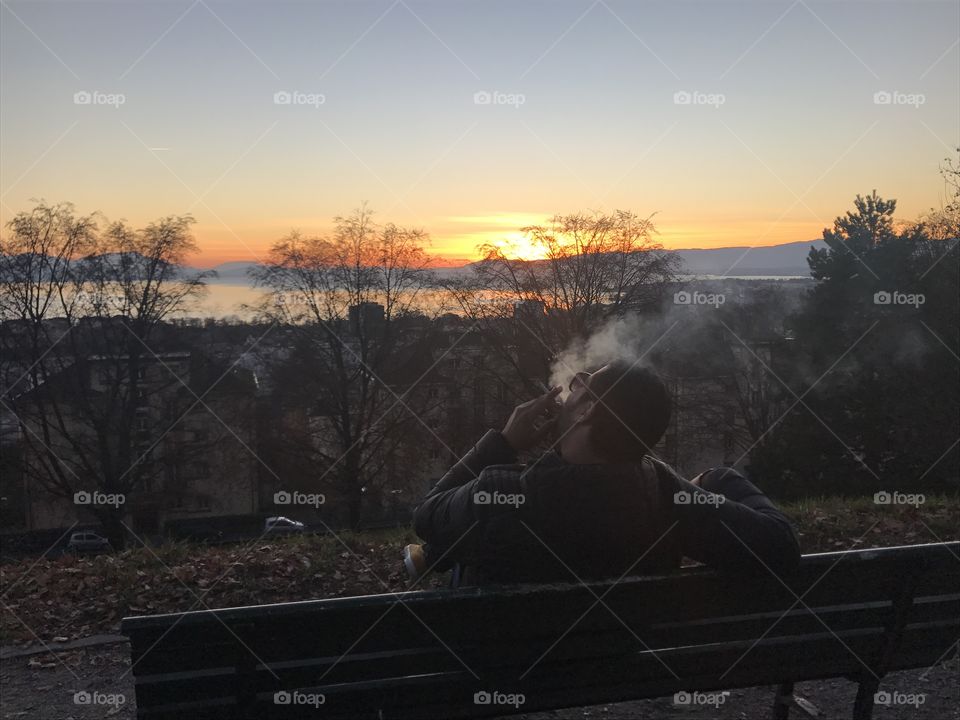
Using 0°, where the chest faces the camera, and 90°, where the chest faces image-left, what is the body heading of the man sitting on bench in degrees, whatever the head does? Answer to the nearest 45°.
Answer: approximately 180°

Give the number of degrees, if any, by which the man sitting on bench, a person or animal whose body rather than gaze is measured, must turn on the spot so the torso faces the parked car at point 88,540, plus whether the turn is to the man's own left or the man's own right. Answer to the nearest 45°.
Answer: approximately 45° to the man's own left

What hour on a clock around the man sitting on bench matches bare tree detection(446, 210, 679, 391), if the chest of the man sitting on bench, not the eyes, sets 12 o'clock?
The bare tree is roughly at 12 o'clock from the man sitting on bench.
